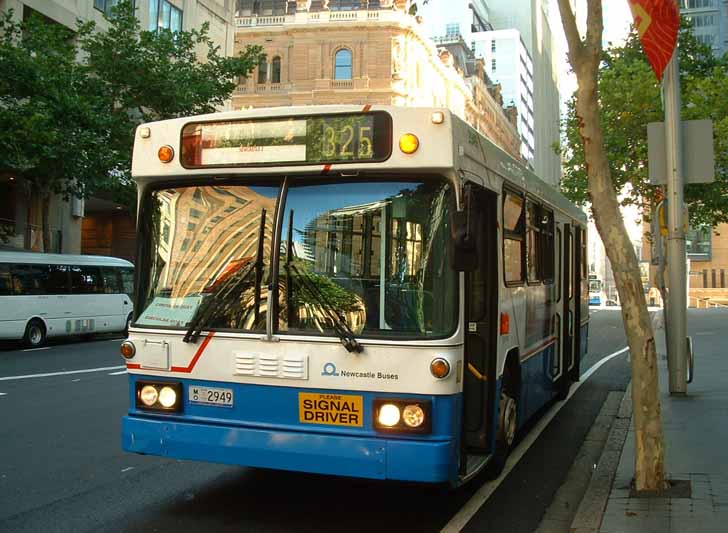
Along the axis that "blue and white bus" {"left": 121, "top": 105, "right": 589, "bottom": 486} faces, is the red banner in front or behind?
behind

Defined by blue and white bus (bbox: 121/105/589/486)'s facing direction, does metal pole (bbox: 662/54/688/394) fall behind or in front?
behind

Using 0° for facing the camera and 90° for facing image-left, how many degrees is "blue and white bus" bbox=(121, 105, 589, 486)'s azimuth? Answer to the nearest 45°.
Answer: approximately 45°

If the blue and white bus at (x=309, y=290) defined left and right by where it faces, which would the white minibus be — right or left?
on its right
